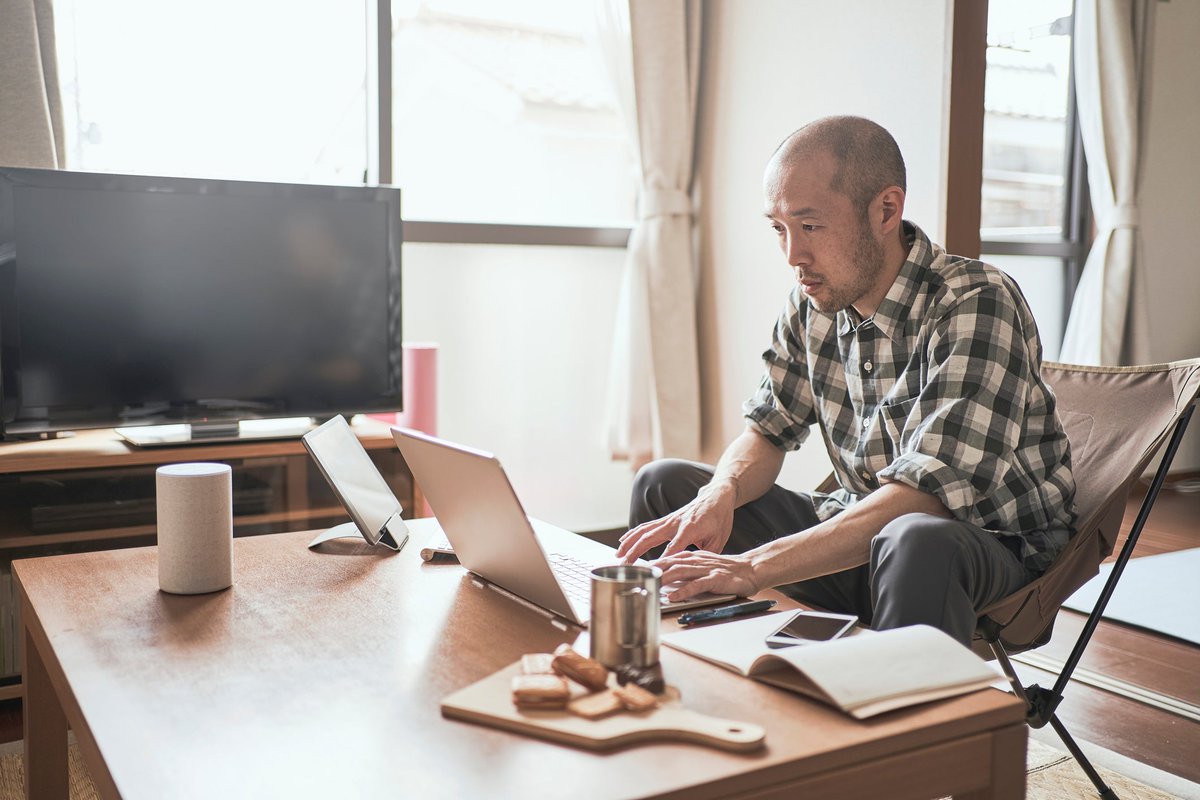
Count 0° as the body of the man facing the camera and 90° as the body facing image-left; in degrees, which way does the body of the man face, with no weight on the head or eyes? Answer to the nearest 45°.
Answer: approximately 45°

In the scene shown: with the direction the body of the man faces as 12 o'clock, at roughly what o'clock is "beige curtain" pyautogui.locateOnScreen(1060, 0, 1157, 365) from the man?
The beige curtain is roughly at 5 o'clock from the man.

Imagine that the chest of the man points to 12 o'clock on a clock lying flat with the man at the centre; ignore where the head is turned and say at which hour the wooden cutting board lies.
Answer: The wooden cutting board is roughly at 11 o'clock from the man.

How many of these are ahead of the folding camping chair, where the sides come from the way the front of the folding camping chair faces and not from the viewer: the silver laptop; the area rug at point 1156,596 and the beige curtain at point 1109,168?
1

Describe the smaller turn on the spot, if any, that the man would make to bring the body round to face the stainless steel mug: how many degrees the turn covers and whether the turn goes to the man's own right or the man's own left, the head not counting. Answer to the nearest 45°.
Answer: approximately 45° to the man's own left

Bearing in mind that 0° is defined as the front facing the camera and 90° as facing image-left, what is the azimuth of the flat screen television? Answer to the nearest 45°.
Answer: approximately 315°

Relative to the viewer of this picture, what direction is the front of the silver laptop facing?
facing away from the viewer and to the right of the viewer

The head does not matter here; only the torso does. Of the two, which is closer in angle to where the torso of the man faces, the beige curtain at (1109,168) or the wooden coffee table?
the wooden coffee table

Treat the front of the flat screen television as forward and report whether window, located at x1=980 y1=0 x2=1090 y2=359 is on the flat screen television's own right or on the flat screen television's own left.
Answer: on the flat screen television's own left
